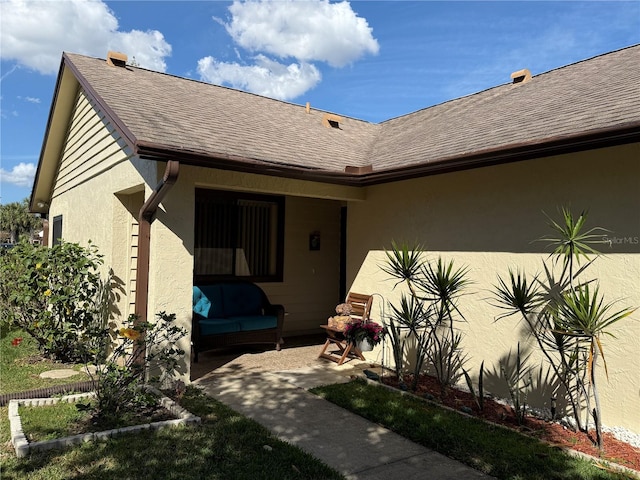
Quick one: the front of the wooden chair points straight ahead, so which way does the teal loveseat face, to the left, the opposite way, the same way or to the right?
to the left

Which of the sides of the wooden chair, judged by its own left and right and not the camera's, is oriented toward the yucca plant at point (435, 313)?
left

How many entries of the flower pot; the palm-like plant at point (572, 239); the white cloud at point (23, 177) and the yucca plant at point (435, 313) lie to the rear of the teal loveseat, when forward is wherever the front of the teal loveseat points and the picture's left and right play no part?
1

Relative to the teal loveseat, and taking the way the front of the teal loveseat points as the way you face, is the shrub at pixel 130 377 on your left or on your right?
on your right

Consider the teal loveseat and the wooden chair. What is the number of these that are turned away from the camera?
0

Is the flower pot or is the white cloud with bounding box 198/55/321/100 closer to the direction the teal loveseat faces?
the flower pot

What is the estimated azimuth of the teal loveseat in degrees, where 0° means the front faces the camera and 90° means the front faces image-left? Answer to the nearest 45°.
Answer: approximately 315°

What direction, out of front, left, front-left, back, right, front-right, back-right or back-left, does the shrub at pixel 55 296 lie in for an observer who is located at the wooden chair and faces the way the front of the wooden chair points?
front-right

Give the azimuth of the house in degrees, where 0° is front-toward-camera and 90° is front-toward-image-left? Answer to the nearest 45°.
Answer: approximately 315°

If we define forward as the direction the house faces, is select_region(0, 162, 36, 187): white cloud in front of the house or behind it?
behind

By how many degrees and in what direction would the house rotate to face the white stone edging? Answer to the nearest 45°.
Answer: approximately 90° to its right
